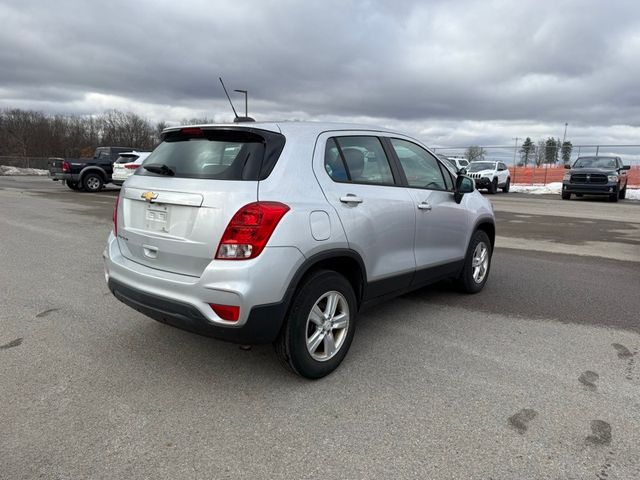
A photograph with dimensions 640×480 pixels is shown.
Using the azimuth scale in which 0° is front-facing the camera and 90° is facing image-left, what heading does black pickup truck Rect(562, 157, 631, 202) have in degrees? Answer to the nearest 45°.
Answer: approximately 0°

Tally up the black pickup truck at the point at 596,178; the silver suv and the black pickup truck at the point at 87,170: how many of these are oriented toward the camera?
1

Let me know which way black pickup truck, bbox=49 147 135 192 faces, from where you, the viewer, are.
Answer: facing away from the viewer and to the right of the viewer

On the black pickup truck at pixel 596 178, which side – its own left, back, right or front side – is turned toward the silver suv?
front

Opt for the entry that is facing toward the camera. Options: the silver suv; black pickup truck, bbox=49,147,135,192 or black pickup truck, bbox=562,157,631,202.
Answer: black pickup truck, bbox=562,157,631,202

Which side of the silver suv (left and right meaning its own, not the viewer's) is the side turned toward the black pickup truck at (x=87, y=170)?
left

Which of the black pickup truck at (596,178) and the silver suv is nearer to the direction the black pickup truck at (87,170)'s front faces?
the black pickup truck

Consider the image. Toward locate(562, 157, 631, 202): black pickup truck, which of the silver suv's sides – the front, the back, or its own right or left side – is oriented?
front

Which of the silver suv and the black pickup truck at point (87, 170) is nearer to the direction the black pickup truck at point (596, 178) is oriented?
the silver suv

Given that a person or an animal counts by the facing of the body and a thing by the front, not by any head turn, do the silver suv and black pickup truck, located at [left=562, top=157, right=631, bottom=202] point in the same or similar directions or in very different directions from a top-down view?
very different directions

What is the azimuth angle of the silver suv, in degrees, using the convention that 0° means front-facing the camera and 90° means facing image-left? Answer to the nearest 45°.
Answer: approximately 225°

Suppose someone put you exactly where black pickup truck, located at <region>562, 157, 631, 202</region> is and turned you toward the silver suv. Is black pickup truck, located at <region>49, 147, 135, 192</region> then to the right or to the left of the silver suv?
right

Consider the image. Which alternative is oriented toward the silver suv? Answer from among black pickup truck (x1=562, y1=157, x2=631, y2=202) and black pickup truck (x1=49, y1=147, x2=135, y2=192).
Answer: black pickup truck (x1=562, y1=157, x2=631, y2=202)

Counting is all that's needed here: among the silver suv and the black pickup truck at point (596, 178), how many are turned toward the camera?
1
